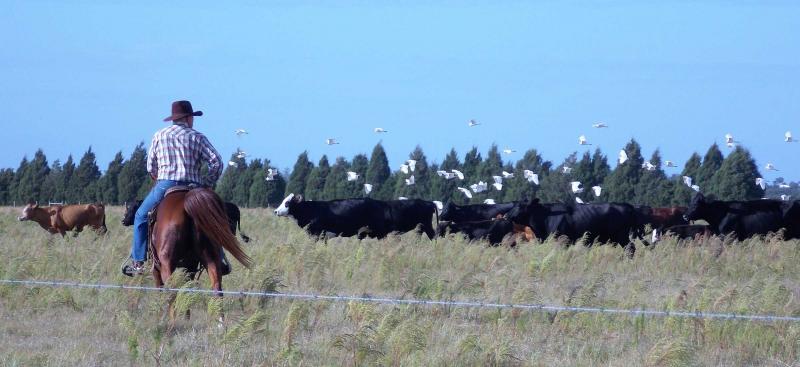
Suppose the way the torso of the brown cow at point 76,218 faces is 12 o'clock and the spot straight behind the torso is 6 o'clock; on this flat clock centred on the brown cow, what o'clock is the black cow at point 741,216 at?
The black cow is roughly at 7 o'clock from the brown cow.

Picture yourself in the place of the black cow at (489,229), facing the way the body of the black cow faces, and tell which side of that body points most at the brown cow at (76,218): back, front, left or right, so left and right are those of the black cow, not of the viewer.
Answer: front

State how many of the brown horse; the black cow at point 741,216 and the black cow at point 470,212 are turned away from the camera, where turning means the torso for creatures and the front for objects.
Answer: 1

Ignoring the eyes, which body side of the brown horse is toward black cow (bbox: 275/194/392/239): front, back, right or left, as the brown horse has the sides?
front

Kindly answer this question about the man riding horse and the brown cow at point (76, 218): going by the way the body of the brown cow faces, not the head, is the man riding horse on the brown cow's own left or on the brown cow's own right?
on the brown cow's own left

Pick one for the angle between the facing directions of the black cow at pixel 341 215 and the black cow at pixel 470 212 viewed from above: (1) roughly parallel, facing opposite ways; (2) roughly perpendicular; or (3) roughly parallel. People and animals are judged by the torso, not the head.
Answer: roughly parallel

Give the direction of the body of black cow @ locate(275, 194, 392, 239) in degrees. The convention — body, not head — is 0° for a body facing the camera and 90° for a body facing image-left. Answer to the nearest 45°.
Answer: approximately 90°

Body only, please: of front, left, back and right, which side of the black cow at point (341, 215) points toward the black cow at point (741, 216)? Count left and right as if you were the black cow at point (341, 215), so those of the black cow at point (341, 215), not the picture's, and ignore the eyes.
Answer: back

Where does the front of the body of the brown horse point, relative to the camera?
away from the camera

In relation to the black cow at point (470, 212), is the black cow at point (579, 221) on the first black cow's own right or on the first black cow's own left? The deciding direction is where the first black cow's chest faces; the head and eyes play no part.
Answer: on the first black cow's own left

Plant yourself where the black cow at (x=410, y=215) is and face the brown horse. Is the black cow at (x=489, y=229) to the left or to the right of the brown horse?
left

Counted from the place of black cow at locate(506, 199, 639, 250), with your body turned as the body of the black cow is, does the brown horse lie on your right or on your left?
on your left

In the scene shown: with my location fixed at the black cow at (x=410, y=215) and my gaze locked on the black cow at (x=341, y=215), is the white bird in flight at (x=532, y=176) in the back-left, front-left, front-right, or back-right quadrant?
back-right

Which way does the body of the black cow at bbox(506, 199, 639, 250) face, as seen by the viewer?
to the viewer's left

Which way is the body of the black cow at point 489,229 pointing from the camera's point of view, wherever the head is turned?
to the viewer's left

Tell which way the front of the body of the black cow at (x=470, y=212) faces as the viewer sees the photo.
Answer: to the viewer's left
